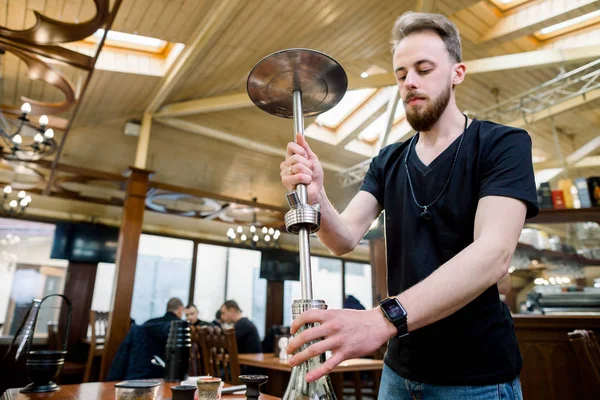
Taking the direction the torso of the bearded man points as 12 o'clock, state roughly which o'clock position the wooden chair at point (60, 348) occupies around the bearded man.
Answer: The wooden chair is roughly at 3 o'clock from the bearded man.

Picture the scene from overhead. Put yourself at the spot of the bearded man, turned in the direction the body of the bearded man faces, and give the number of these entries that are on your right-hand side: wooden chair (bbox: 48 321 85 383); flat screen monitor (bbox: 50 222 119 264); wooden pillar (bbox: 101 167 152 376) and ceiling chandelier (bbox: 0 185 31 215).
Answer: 4

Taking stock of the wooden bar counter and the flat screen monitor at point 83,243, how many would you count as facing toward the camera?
2

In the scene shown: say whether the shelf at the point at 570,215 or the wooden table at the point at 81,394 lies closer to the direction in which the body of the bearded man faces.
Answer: the wooden table

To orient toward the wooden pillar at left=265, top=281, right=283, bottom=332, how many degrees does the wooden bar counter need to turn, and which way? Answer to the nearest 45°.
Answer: approximately 135° to its right

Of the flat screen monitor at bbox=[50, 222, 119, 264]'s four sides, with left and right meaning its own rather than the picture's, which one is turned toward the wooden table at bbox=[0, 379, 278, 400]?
front

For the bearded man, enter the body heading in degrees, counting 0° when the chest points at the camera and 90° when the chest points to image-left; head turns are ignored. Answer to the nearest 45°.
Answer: approximately 45°

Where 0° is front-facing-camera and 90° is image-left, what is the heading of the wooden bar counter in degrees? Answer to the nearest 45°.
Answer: approximately 0°

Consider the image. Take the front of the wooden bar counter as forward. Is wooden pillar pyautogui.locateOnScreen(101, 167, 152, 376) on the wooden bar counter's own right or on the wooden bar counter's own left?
on the wooden bar counter's own right

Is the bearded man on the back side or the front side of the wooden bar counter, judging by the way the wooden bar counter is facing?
on the front side

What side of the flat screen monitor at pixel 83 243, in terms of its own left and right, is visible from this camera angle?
front

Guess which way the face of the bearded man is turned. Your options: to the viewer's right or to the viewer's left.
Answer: to the viewer's left

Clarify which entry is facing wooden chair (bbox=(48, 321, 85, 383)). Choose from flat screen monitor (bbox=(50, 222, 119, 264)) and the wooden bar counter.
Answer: the flat screen monitor
